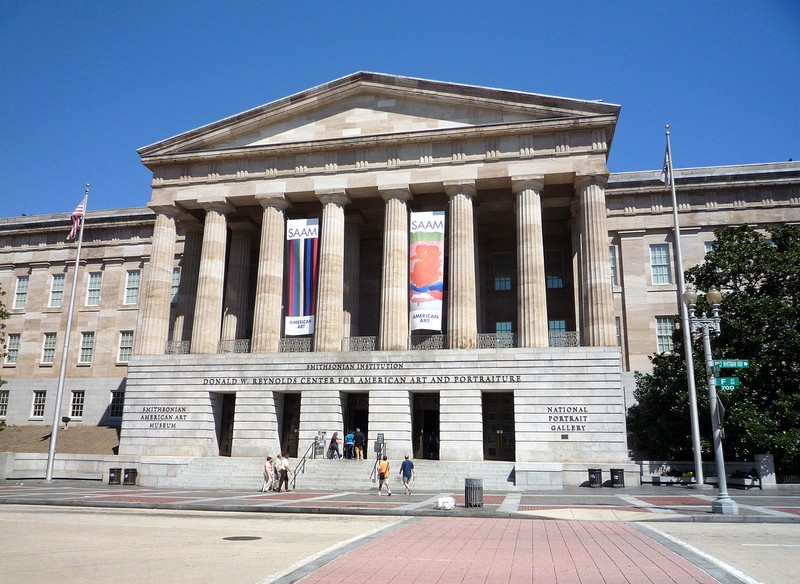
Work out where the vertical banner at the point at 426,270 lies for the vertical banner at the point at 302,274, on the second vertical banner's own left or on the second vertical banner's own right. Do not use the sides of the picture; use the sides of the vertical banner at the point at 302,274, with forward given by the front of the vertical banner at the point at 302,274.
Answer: on the second vertical banner's own left

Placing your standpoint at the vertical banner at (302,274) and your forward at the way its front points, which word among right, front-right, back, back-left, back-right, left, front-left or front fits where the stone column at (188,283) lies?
back-right

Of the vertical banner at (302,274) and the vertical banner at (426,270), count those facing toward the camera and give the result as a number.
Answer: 2

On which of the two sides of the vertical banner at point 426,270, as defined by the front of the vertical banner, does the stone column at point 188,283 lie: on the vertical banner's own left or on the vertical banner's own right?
on the vertical banner's own right

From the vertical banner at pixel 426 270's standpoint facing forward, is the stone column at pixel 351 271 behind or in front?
behind
